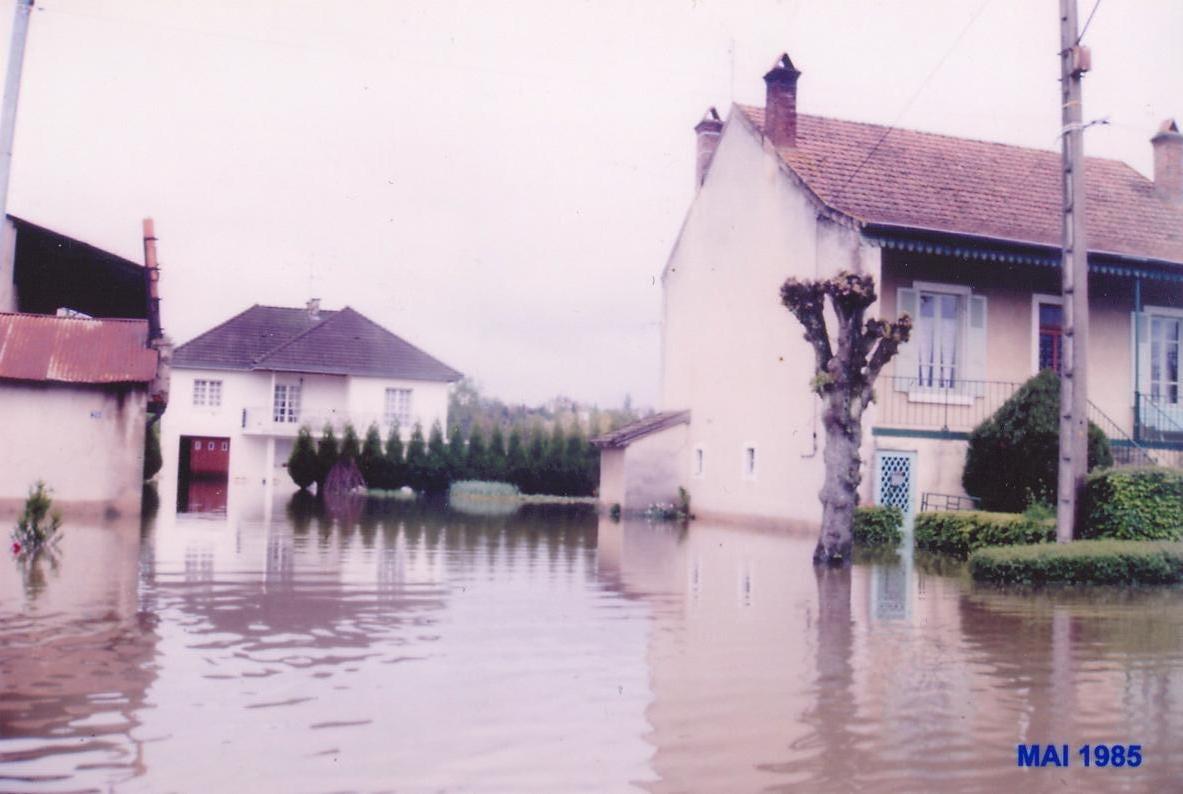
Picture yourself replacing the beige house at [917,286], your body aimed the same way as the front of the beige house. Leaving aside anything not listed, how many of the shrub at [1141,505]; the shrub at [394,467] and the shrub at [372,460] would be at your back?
2

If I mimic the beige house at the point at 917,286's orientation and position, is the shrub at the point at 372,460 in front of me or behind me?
behind

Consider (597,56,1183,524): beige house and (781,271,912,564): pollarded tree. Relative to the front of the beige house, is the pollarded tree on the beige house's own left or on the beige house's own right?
on the beige house's own right

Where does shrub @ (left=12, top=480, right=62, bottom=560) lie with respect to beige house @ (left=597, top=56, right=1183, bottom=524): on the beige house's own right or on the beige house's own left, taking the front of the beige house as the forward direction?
on the beige house's own right

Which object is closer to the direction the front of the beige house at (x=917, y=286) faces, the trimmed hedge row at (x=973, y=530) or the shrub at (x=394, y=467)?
the trimmed hedge row

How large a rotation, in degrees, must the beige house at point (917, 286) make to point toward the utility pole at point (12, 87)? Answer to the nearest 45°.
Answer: approximately 90° to its right

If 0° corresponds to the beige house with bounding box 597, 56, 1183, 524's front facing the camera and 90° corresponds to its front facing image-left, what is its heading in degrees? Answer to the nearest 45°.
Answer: approximately 315°

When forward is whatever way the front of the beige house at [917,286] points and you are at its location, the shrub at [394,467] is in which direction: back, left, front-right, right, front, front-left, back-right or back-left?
back
